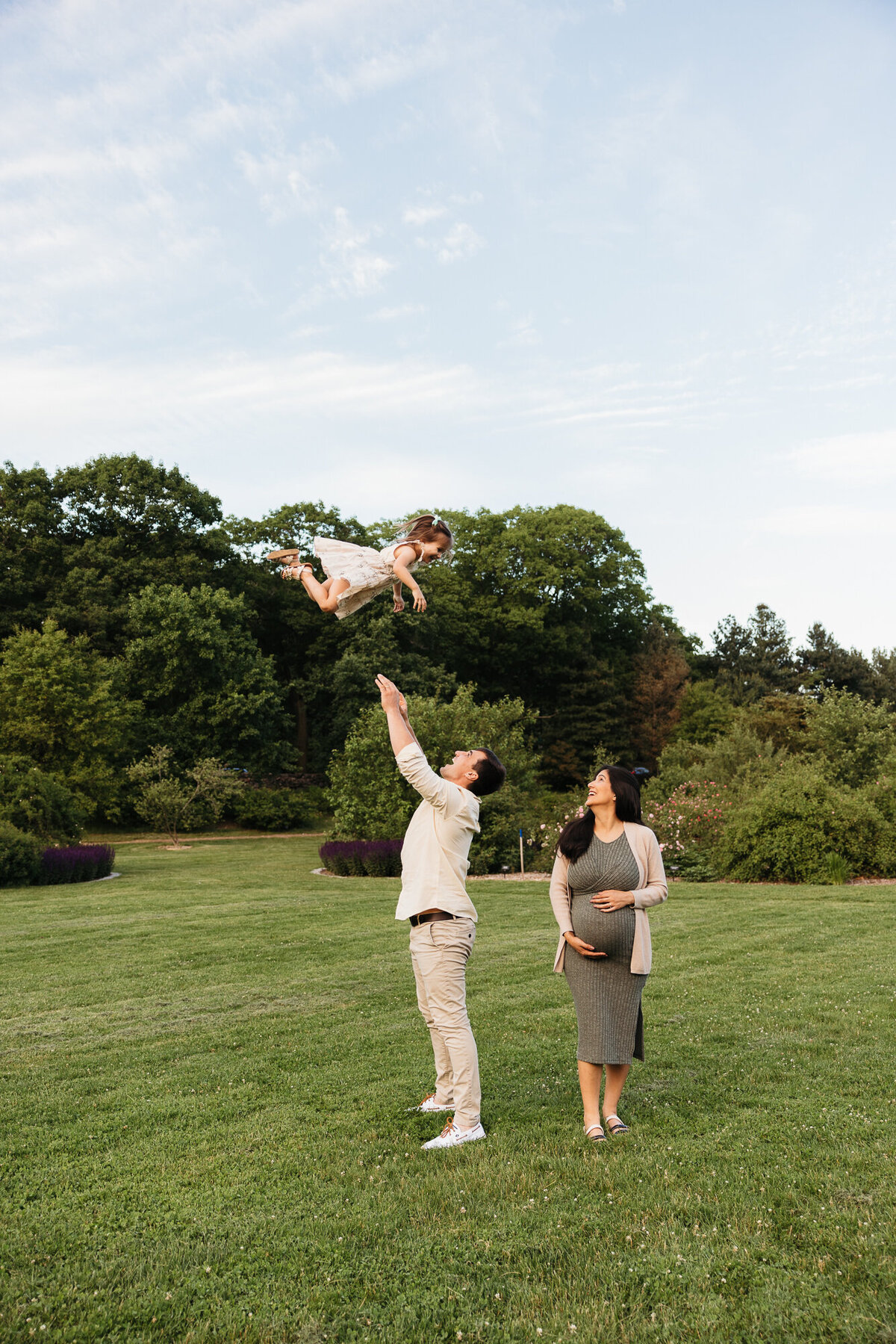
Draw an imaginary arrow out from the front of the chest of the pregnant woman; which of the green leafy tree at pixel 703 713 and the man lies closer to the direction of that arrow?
the man

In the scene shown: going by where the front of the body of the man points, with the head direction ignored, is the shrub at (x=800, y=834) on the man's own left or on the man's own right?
on the man's own right

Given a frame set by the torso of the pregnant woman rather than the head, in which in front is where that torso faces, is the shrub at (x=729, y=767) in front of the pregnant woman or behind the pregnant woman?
behind

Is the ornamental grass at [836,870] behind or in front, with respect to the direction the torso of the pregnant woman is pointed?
behind

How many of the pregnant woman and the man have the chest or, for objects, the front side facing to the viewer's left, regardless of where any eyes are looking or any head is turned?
1

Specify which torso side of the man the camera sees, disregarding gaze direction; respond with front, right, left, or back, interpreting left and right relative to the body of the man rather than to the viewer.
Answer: left

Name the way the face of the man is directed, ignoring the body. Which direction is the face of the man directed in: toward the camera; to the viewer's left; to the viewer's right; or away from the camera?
to the viewer's left

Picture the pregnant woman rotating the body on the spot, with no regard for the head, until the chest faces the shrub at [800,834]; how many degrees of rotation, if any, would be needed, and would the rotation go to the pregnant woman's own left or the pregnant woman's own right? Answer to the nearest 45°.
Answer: approximately 180°

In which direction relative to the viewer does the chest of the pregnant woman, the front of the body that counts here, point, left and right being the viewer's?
facing the viewer

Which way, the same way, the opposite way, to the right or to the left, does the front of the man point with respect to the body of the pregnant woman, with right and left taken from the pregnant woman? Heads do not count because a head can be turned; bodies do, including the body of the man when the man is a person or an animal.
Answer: to the right
